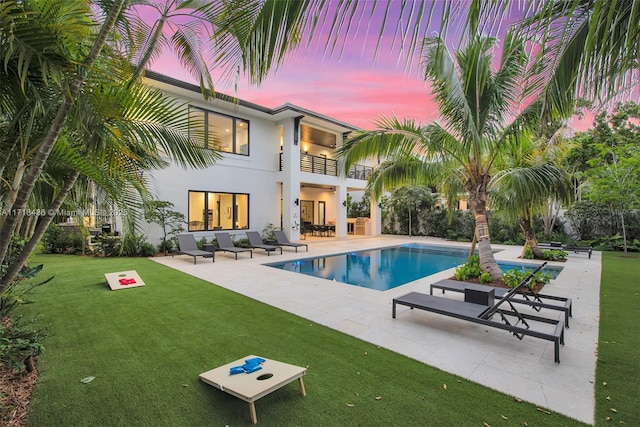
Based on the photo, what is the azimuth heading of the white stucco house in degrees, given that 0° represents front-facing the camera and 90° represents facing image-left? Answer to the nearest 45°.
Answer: approximately 315°

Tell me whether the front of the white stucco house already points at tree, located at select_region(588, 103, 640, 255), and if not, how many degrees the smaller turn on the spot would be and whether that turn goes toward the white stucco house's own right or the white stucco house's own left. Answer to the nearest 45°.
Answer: approximately 45° to the white stucco house's own left

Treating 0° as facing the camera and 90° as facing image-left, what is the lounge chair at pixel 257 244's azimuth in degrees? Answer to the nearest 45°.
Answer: approximately 315°

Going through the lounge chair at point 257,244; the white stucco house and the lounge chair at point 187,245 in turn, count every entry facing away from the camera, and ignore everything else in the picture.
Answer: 0

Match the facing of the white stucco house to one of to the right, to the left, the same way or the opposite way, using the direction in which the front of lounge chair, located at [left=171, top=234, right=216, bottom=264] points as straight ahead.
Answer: the same way

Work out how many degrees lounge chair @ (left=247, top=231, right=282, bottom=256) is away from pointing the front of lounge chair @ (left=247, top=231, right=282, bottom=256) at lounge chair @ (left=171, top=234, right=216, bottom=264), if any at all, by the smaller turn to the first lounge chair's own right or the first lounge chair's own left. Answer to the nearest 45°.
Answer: approximately 90° to the first lounge chair's own right

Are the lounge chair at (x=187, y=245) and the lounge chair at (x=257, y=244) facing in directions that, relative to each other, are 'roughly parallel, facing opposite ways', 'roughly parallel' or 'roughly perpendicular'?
roughly parallel

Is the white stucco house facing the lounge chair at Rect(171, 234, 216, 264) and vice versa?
no

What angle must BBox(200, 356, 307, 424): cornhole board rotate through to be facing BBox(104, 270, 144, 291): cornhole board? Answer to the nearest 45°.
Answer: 0° — it already faces it

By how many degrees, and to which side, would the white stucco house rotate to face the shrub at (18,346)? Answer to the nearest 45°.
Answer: approximately 45° to its right

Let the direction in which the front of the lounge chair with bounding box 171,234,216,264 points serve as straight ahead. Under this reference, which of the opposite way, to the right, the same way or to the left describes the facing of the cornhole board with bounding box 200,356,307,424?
the opposite way

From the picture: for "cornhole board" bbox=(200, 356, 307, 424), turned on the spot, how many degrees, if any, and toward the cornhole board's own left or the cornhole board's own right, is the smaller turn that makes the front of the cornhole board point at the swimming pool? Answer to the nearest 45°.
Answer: approximately 90° to the cornhole board's own right

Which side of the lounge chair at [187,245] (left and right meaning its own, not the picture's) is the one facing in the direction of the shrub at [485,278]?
front

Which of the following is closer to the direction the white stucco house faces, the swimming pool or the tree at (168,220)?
the swimming pool

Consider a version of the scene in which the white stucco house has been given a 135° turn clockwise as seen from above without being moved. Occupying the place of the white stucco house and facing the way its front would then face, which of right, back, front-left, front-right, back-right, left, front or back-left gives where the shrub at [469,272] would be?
back-left

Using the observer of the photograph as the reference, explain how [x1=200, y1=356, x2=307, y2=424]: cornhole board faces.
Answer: facing away from the viewer and to the left of the viewer

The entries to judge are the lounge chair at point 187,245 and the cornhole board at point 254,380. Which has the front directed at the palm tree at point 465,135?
the lounge chair

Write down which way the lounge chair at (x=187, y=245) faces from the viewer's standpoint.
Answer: facing the viewer and to the right of the viewer

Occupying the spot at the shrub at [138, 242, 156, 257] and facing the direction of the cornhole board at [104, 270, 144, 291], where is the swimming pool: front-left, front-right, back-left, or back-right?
front-left

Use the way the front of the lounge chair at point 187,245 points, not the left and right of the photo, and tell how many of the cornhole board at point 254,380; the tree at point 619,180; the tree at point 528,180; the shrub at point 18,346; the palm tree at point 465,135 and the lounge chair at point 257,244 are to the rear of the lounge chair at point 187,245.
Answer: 0

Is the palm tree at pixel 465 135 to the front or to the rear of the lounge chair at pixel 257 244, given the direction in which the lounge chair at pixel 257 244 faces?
to the front

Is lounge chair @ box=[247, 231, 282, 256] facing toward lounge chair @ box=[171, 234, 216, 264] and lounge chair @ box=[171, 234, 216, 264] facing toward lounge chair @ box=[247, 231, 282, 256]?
no

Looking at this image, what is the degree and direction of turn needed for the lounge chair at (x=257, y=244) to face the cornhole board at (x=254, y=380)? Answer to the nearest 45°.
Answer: approximately 45° to its right
